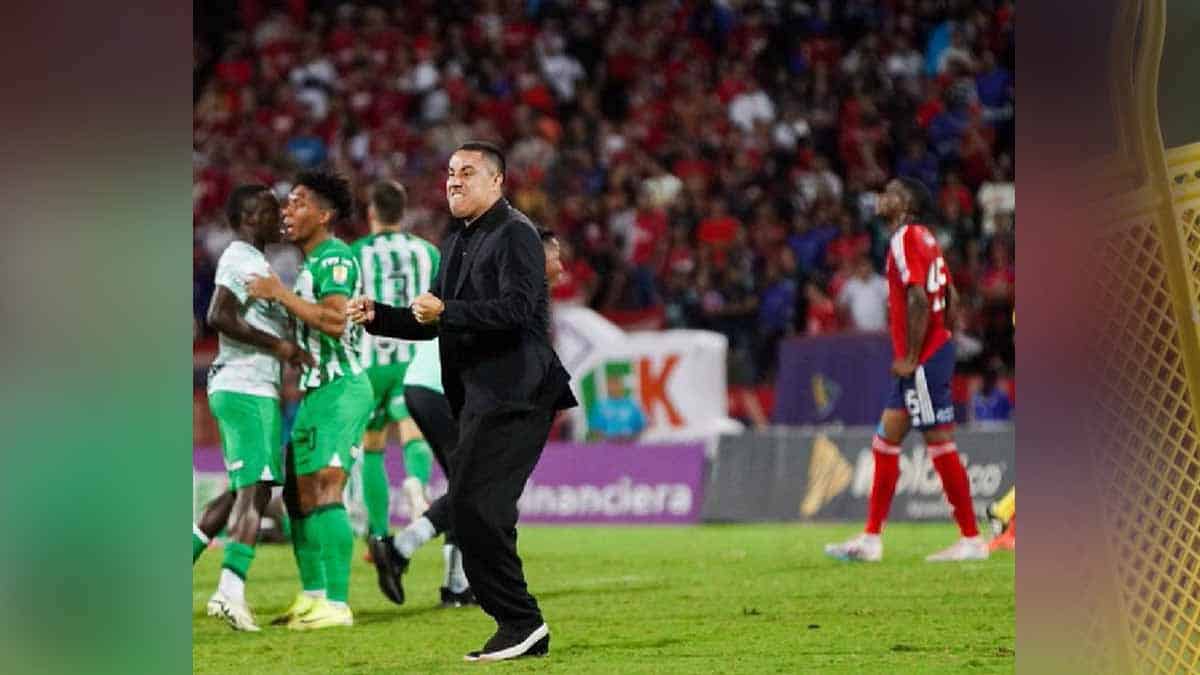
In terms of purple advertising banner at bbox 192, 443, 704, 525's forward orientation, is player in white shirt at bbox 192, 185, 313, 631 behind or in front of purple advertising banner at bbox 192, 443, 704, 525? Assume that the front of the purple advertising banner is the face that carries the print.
in front

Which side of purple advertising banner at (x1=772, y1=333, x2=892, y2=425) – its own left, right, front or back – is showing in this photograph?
front

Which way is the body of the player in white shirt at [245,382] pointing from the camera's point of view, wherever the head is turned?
to the viewer's right

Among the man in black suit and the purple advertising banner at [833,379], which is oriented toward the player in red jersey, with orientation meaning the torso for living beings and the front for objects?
the purple advertising banner

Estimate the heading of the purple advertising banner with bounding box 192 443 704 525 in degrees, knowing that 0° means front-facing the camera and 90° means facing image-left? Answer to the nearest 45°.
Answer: approximately 0°

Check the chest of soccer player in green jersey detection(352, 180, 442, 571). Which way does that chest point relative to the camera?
away from the camera

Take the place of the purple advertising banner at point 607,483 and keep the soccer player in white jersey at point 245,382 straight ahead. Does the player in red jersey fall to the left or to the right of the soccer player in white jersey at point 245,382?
left

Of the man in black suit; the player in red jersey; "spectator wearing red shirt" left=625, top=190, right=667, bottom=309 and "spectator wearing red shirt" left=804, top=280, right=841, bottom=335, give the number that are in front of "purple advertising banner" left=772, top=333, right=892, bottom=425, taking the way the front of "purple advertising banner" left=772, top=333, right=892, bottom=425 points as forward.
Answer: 2

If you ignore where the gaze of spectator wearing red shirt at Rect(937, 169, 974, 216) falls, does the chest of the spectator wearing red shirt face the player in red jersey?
yes

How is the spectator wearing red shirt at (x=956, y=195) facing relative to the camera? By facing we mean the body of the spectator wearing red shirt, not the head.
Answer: toward the camera
